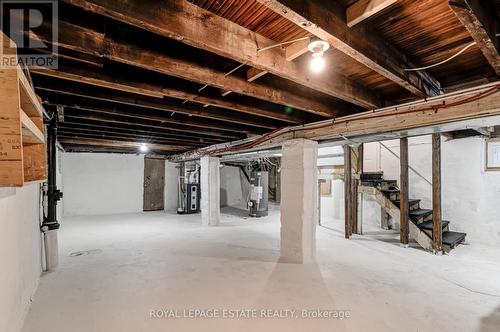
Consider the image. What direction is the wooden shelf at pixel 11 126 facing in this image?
to the viewer's right

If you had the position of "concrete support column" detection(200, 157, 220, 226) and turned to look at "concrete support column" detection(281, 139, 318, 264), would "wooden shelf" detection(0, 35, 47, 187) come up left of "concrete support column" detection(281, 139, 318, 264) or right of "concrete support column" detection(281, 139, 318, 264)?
right

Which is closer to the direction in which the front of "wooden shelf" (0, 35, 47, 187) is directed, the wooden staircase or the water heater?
the wooden staircase

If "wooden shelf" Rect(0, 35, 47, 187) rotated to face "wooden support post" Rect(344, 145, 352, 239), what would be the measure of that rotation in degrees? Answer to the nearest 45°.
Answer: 0° — it already faces it

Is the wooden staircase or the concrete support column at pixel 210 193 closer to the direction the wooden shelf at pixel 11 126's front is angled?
the wooden staircase

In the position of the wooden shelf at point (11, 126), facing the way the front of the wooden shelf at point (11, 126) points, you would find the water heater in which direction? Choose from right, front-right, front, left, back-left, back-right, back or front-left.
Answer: front-left

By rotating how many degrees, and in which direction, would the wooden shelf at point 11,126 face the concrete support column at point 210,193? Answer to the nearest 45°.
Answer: approximately 45° to its left

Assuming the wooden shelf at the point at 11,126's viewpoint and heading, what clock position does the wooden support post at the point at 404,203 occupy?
The wooden support post is roughly at 12 o'clock from the wooden shelf.

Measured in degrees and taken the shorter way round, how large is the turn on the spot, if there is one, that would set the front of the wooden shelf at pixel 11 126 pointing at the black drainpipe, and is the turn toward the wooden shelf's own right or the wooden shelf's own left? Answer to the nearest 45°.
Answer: approximately 90° to the wooden shelf's own left

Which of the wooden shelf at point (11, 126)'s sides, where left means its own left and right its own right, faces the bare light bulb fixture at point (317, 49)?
front

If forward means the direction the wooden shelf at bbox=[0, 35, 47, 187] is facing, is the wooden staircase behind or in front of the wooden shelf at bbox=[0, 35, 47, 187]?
in front

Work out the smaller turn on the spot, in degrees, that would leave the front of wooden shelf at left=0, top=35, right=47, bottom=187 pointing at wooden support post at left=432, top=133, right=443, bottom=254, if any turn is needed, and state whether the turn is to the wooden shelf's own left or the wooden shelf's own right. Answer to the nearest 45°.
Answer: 0° — it already faces it

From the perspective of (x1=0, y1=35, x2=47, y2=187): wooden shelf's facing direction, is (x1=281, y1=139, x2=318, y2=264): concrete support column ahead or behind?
ahead
